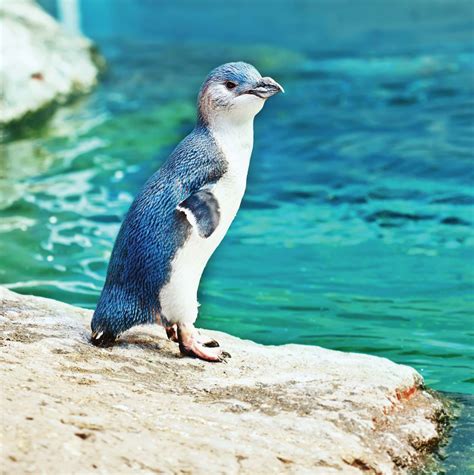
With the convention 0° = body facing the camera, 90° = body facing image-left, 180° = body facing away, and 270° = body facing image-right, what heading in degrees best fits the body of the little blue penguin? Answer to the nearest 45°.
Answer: approximately 270°

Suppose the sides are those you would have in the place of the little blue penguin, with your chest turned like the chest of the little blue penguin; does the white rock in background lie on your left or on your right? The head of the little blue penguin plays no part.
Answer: on your left
